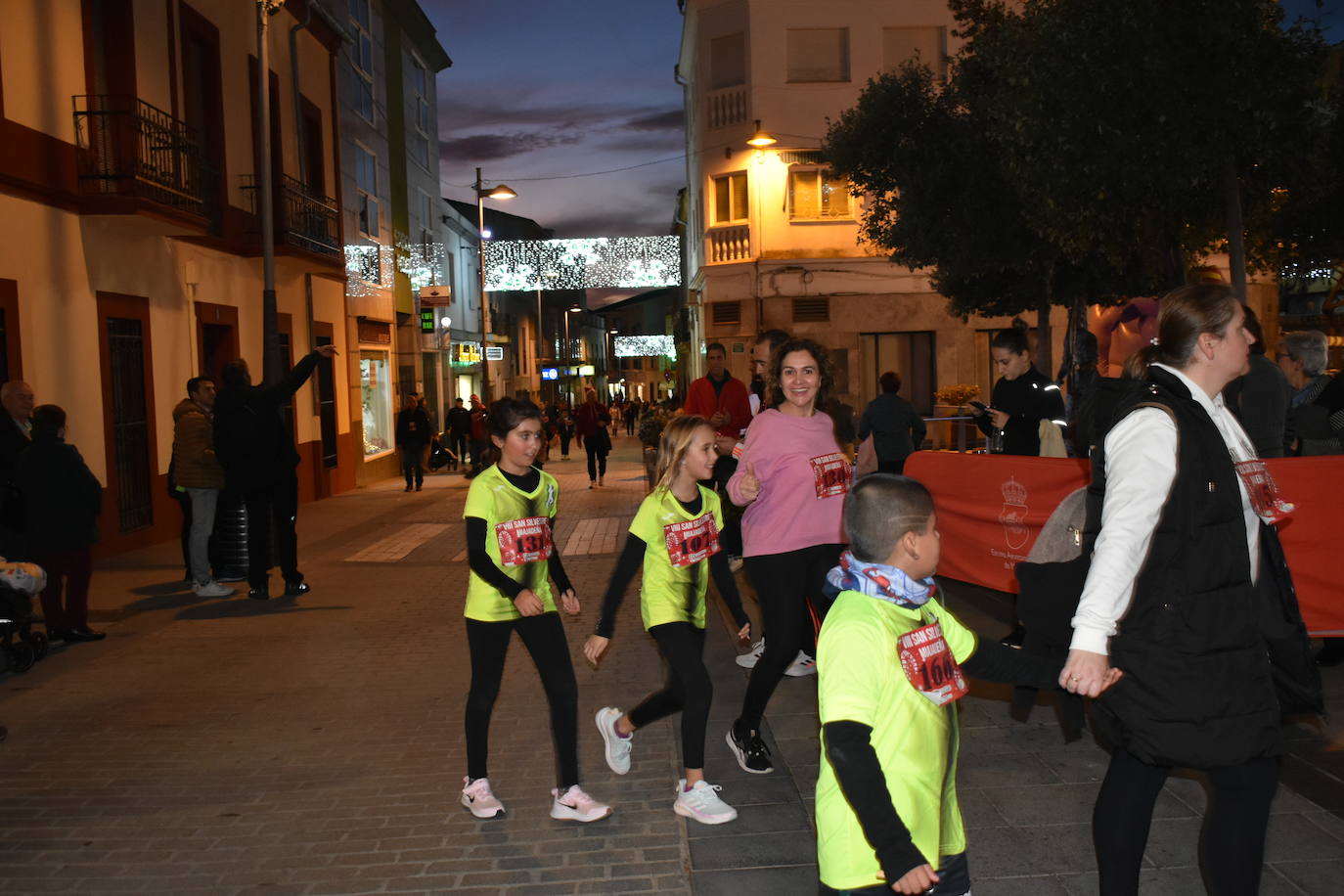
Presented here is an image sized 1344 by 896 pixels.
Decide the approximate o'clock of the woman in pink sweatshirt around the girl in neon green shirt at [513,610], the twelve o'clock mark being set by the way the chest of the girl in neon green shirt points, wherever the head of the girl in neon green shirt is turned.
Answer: The woman in pink sweatshirt is roughly at 10 o'clock from the girl in neon green shirt.

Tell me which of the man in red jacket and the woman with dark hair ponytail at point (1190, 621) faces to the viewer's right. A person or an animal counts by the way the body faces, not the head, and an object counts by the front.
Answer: the woman with dark hair ponytail

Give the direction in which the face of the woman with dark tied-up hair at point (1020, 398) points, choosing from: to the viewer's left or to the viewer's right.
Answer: to the viewer's left

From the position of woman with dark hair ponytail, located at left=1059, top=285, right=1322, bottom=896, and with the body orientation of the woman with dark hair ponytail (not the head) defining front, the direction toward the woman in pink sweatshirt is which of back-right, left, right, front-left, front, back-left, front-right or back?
back-left

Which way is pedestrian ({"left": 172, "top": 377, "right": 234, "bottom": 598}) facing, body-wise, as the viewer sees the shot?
to the viewer's right

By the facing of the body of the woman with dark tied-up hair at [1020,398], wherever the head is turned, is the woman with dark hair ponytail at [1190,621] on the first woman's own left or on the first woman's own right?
on the first woman's own left

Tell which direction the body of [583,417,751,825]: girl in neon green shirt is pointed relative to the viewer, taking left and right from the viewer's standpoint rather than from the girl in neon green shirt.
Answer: facing the viewer and to the right of the viewer

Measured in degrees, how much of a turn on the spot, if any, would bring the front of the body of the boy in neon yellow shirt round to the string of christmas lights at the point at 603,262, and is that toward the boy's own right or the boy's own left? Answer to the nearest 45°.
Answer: approximately 135° to the boy's own left

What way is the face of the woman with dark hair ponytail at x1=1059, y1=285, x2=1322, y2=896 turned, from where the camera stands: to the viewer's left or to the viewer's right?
to the viewer's right

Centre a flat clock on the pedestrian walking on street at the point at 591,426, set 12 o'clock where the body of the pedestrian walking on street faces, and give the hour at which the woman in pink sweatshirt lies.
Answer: The woman in pink sweatshirt is roughly at 12 o'clock from the pedestrian walking on street.

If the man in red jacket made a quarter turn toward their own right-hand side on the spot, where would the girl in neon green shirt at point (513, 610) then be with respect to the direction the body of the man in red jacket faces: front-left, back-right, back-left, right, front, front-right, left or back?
left

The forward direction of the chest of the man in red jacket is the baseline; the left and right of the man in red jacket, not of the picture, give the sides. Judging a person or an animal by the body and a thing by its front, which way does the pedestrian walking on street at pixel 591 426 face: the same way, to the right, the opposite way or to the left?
the same way

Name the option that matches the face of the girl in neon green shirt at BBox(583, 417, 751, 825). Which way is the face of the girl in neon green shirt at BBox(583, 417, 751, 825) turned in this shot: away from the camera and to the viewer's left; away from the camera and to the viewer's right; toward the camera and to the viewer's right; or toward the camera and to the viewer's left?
toward the camera and to the viewer's right

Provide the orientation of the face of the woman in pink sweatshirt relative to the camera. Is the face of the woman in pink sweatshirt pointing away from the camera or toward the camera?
toward the camera

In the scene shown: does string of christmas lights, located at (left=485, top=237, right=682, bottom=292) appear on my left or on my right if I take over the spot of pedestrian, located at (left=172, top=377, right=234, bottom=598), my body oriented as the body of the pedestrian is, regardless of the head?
on my left

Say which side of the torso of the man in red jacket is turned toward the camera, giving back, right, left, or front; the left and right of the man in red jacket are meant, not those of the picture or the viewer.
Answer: front
